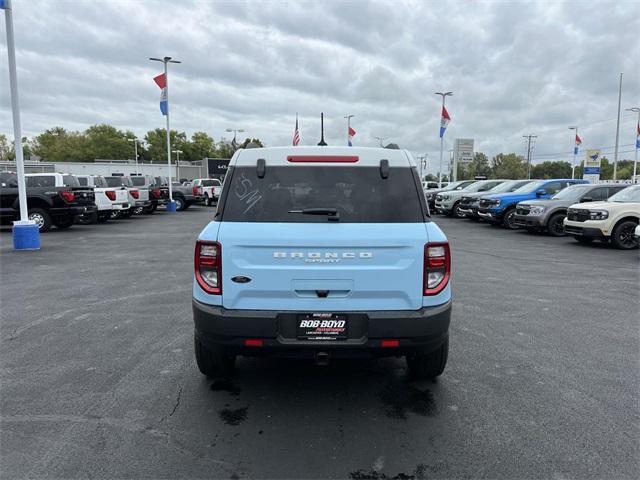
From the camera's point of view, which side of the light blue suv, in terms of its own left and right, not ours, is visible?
back

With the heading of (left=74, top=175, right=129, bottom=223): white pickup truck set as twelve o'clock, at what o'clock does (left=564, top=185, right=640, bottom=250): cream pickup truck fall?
The cream pickup truck is roughly at 6 o'clock from the white pickup truck.

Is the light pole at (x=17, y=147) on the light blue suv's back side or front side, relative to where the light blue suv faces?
on the front side

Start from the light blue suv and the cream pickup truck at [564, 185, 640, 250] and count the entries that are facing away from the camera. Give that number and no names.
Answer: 1

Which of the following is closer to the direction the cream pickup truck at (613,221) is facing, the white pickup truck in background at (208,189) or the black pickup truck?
the black pickup truck

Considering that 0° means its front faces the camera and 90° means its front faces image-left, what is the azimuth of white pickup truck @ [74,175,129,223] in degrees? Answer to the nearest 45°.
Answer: approximately 135°

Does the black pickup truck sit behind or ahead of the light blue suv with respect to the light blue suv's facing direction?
ahead

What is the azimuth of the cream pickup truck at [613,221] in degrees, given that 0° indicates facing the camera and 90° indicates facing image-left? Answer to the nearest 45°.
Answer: approximately 45°

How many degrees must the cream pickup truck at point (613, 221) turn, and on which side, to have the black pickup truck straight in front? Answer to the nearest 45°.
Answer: approximately 45° to its right

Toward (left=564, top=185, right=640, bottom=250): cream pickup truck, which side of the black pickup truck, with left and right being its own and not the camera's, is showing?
back

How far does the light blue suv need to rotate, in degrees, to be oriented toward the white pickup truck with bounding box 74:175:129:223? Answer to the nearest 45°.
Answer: approximately 45° to its left

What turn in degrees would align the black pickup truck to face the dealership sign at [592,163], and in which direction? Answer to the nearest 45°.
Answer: approximately 135° to its right

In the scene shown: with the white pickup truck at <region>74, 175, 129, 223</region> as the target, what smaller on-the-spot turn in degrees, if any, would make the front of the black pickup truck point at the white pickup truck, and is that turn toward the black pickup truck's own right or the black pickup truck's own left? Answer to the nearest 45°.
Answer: approximately 90° to the black pickup truck's own right
